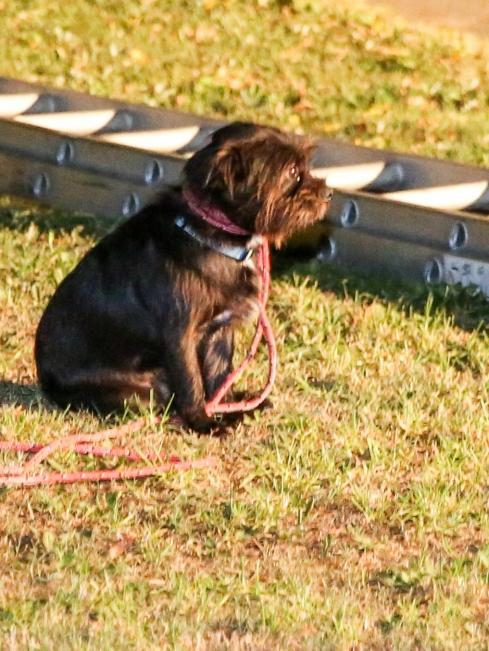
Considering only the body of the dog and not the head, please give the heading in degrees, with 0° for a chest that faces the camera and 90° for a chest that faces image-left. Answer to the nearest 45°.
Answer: approximately 270°
